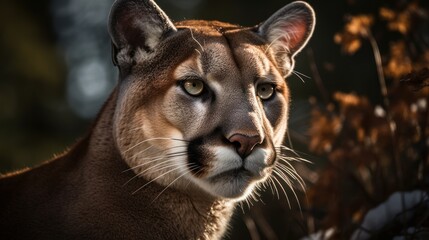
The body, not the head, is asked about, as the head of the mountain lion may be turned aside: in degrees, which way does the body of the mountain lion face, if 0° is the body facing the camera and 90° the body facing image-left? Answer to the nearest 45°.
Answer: approximately 315°
